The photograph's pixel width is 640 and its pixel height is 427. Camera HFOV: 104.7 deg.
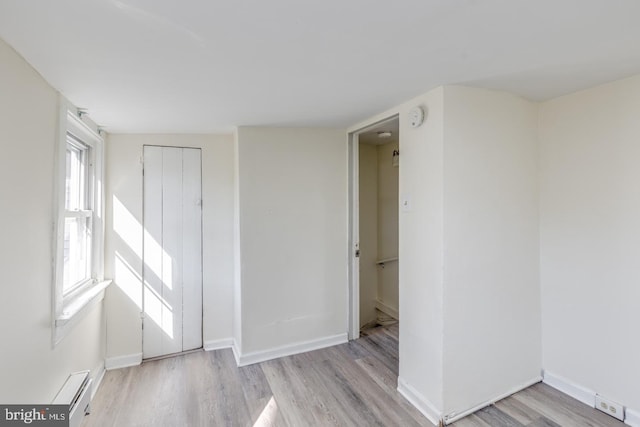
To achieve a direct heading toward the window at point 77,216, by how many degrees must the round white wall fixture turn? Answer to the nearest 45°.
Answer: approximately 45° to its right

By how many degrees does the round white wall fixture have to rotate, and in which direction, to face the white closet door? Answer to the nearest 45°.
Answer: approximately 45° to its right

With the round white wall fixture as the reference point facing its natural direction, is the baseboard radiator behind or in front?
in front

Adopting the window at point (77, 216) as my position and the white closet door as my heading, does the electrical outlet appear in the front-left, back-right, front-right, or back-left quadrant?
front-right

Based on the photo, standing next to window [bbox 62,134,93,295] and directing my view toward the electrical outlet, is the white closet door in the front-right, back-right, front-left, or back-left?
front-left

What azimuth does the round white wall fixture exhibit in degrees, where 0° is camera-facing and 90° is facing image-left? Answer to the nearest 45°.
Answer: approximately 45°

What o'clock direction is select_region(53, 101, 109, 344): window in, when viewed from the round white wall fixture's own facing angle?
The window is roughly at 1 o'clock from the round white wall fixture.

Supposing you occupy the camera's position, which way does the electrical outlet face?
facing the viewer and to the left of the viewer

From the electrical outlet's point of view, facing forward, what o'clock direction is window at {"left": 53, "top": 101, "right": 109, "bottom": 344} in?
The window is roughly at 12 o'clock from the electrical outlet.

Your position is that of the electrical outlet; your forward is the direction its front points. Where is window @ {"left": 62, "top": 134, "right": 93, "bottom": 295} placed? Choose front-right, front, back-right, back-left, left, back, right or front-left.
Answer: front

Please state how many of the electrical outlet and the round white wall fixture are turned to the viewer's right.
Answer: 0
